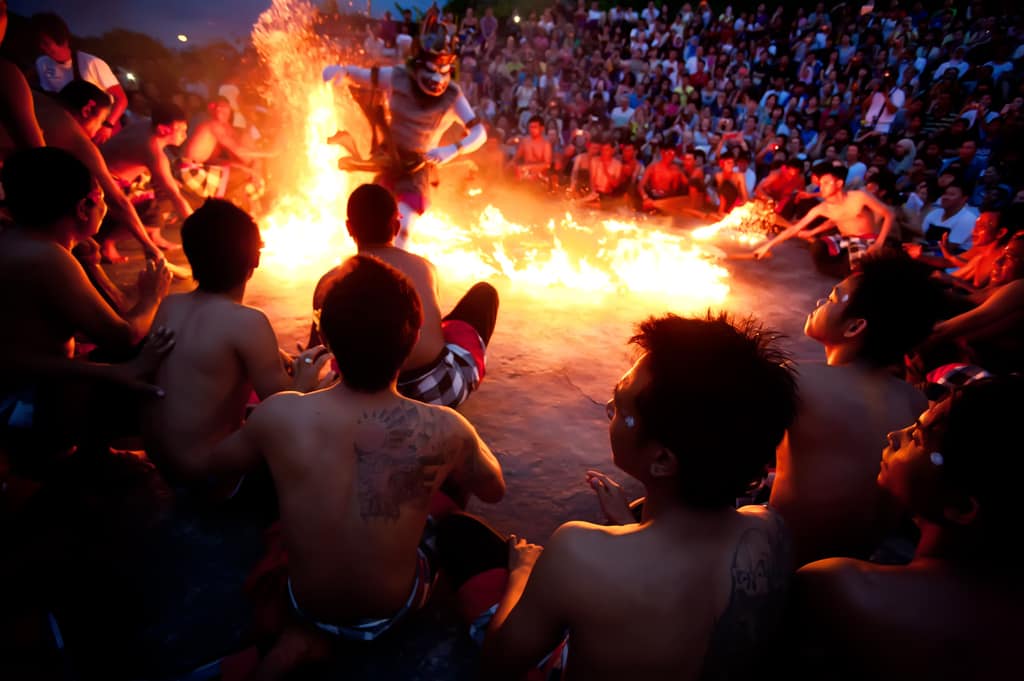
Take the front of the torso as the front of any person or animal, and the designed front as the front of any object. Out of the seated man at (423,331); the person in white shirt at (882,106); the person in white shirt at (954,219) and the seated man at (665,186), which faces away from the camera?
the seated man at (423,331)

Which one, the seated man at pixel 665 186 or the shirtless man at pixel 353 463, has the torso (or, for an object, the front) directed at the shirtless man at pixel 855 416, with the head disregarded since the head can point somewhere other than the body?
the seated man

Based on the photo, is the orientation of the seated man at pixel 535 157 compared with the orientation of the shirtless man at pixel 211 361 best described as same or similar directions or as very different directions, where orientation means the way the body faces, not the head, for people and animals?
very different directions

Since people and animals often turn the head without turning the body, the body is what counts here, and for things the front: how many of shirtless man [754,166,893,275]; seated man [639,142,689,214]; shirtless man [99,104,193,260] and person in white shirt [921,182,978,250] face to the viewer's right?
1

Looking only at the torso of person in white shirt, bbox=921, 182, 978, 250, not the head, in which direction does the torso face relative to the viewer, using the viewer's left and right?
facing the viewer and to the left of the viewer

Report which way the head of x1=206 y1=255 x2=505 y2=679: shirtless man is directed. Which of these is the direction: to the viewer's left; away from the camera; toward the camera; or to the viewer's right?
away from the camera

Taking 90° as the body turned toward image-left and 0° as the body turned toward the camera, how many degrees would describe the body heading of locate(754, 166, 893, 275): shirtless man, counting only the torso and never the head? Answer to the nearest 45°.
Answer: approximately 45°

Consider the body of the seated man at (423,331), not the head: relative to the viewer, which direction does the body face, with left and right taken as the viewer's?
facing away from the viewer

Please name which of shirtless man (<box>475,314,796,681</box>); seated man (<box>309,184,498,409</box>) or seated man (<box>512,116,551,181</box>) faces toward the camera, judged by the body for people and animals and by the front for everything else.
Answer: seated man (<box>512,116,551,181</box>)

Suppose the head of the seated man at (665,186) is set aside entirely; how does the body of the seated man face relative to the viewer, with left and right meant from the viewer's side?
facing the viewer

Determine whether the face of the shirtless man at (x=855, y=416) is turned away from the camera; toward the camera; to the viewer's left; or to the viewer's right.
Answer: to the viewer's left

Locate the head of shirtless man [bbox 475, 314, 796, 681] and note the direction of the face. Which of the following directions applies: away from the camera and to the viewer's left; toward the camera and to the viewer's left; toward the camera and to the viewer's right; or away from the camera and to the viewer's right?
away from the camera and to the viewer's left

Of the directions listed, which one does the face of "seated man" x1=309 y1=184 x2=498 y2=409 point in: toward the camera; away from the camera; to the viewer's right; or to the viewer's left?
away from the camera

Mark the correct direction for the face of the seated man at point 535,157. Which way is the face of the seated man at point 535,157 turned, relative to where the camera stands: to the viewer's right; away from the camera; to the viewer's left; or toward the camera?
toward the camera

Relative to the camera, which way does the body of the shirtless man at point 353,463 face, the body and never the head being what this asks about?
away from the camera

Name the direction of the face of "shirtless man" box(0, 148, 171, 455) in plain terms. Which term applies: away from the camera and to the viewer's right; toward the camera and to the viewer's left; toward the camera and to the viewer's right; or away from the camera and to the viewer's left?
away from the camera and to the viewer's right

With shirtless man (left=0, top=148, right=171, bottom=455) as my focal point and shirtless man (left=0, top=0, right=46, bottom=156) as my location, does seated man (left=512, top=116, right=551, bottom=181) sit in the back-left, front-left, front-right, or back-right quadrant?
back-left

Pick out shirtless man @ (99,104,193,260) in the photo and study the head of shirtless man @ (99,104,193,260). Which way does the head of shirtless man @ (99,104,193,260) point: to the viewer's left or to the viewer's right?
to the viewer's right

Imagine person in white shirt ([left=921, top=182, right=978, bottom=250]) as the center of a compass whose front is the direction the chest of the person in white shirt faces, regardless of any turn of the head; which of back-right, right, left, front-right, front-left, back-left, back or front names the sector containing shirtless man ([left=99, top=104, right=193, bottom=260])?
front

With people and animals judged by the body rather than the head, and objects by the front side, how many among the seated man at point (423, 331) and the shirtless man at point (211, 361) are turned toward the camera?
0

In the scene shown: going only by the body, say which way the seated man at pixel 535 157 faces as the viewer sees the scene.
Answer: toward the camera

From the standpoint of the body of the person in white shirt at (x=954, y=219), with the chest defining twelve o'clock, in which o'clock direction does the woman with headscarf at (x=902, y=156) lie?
The woman with headscarf is roughly at 4 o'clock from the person in white shirt.
